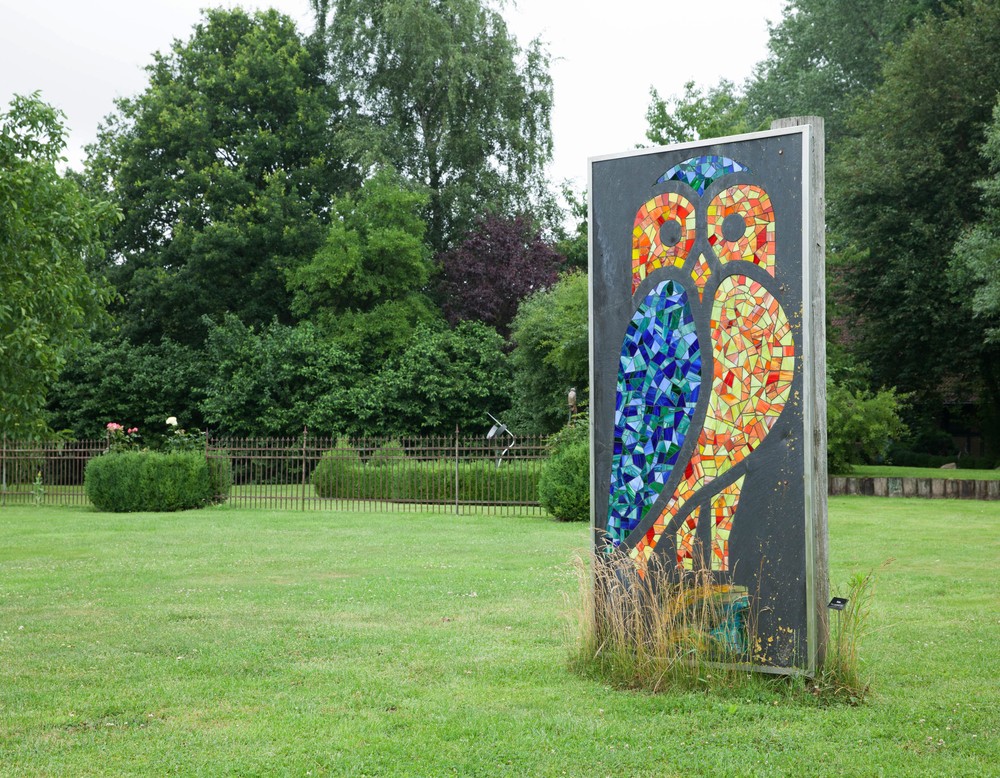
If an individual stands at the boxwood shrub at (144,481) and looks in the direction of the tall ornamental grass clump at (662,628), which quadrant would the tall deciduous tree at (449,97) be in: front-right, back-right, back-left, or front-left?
back-left

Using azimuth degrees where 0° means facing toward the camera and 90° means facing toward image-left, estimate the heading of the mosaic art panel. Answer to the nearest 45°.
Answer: approximately 45°

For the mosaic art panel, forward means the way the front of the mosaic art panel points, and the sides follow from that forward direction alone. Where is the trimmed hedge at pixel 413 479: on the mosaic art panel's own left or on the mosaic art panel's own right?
on the mosaic art panel's own right

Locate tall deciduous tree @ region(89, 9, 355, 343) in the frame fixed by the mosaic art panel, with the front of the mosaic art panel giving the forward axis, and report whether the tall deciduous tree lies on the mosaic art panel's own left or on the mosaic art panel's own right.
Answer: on the mosaic art panel's own right

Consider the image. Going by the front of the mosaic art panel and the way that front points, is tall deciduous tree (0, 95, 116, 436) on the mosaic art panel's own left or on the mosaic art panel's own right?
on the mosaic art panel's own right

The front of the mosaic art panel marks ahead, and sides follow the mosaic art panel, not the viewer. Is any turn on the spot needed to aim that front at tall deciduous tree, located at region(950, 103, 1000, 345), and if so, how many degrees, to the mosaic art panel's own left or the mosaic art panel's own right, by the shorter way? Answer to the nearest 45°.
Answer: approximately 135° to the mosaic art panel's own right

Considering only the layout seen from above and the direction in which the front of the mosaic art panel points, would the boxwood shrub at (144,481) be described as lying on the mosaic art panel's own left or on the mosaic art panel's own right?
on the mosaic art panel's own right

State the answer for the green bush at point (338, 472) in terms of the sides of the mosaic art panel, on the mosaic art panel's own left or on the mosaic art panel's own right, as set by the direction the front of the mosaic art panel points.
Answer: on the mosaic art panel's own right

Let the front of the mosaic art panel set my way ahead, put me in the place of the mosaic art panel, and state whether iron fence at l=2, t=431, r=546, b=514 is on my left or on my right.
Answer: on my right

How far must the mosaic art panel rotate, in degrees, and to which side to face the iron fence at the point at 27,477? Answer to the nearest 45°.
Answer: approximately 90° to its right
